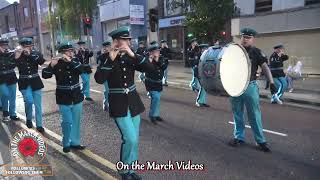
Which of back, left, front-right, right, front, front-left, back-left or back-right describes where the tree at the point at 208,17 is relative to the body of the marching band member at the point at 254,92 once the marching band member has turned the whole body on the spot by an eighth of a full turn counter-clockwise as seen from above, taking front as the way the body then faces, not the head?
back

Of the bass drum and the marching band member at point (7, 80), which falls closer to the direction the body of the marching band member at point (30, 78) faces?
the bass drum

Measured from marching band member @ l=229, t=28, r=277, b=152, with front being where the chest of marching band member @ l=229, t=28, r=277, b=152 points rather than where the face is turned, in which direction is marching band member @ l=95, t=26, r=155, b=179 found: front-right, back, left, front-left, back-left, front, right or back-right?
front

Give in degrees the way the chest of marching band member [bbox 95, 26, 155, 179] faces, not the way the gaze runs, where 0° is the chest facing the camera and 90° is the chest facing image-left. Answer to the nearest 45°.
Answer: approximately 0°

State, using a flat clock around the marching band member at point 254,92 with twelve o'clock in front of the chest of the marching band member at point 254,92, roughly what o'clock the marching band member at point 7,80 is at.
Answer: the marching band member at point 7,80 is roughly at 2 o'clock from the marching band member at point 254,92.

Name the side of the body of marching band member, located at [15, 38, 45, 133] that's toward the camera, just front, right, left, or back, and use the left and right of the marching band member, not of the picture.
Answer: front

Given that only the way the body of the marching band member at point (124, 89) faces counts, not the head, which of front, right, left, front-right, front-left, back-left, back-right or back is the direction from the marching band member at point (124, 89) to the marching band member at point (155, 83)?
back

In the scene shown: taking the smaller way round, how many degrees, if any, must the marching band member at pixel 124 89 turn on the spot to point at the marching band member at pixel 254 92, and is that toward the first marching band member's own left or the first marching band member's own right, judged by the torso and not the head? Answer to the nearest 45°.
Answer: approximately 135° to the first marching band member's own left

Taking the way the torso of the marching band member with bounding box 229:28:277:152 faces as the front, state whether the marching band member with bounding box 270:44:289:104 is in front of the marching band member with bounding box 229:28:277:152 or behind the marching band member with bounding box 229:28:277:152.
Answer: behind

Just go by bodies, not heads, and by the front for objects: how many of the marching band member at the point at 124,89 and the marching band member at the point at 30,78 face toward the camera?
2

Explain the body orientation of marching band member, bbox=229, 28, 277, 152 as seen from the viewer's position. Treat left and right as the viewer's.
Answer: facing the viewer and to the left of the viewer
